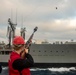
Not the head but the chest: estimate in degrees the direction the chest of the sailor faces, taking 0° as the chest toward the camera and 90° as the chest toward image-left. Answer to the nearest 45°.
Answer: approximately 225°
